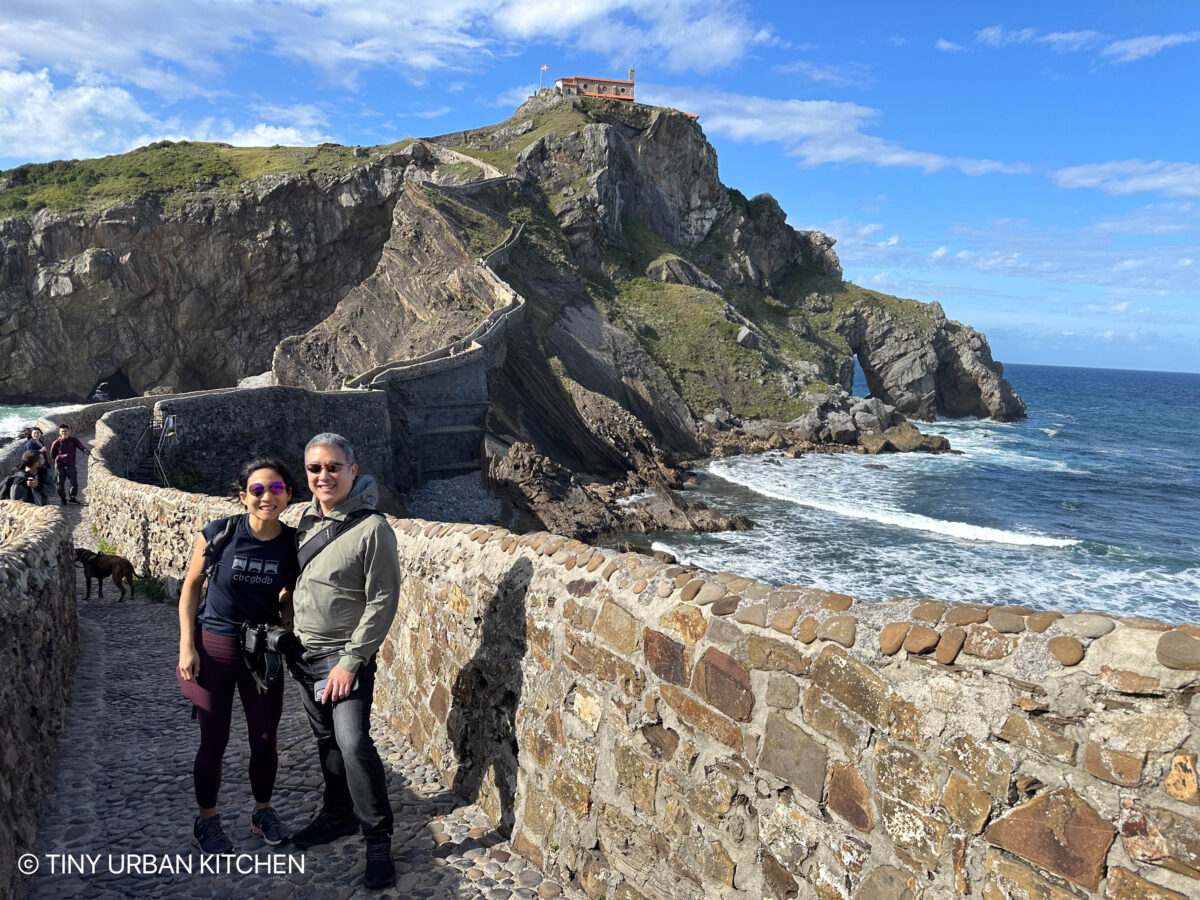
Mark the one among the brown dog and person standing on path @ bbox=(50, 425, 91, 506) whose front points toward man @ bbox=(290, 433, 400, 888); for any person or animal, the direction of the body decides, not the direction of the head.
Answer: the person standing on path

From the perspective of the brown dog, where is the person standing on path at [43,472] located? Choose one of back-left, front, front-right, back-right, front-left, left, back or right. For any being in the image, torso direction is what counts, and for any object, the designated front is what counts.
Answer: right

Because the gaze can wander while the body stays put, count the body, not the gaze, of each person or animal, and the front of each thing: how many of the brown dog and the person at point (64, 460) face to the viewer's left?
1

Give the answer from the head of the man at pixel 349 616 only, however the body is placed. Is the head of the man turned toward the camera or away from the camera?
toward the camera

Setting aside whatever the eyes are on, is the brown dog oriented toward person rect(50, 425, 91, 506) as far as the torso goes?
no

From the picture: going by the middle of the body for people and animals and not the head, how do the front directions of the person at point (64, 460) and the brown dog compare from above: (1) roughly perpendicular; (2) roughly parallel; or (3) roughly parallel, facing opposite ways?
roughly perpendicular

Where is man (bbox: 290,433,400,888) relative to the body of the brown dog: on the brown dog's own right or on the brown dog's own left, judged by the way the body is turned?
on the brown dog's own left

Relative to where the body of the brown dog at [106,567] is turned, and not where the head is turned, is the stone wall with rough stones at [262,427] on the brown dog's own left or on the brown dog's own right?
on the brown dog's own right

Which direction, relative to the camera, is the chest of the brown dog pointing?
to the viewer's left

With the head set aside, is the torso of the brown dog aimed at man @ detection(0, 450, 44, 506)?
no

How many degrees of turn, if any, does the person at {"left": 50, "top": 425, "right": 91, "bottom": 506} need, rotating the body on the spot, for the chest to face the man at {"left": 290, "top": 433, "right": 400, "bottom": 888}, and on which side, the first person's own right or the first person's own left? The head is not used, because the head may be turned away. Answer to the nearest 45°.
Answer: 0° — they already face them

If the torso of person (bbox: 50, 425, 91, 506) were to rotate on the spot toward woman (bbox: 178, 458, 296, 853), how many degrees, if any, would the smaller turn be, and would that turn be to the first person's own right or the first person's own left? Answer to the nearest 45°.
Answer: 0° — they already face them

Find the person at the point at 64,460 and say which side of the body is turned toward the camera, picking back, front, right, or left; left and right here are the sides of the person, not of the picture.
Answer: front

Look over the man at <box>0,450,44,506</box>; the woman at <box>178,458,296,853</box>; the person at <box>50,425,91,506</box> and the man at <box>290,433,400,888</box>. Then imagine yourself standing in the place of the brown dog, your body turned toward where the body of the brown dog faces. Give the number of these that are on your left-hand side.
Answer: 2
